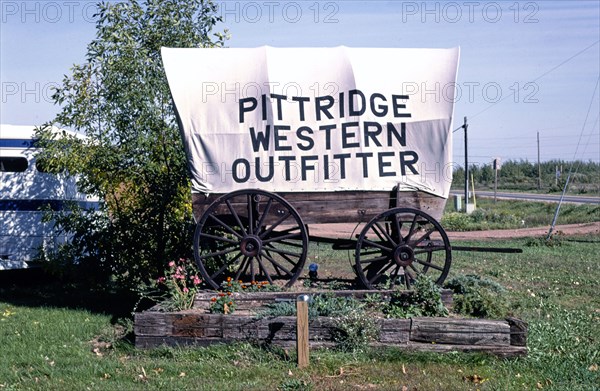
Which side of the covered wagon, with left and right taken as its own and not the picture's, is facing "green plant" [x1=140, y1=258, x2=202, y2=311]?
back

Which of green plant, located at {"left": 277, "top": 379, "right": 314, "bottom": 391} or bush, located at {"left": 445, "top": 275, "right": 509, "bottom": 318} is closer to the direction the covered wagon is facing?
the bush

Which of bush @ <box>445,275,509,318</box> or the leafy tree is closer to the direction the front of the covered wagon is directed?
the bush

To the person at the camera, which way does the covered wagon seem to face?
facing to the right of the viewer

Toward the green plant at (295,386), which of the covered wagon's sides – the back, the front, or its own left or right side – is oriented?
right

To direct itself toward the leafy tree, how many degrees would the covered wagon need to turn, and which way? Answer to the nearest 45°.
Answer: approximately 135° to its left
